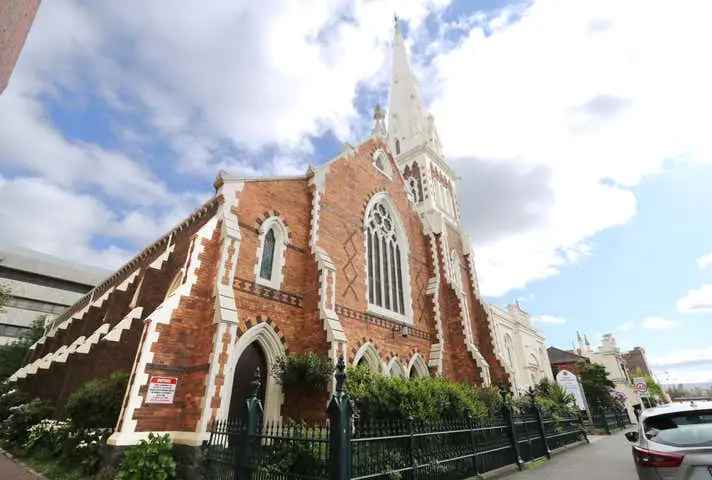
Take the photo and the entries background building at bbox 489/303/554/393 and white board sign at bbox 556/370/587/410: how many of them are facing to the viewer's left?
0

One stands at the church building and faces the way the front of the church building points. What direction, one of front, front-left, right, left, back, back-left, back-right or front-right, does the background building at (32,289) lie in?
back

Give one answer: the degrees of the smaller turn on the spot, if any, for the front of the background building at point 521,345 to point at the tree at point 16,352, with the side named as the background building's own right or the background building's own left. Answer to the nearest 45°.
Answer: approximately 135° to the background building's own right

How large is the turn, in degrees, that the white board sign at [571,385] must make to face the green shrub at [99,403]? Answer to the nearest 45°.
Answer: approximately 45° to its right

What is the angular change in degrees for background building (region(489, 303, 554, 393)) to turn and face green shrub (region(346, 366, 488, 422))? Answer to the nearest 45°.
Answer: approximately 45° to its right

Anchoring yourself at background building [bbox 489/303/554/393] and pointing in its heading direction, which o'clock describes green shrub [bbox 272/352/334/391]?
The green shrub is roughly at 2 o'clock from the background building.

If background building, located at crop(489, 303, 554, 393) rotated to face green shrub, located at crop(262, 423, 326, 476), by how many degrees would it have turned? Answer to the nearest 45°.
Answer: approximately 45° to its right

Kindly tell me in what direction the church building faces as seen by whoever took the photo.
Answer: facing the viewer and to the right of the viewer

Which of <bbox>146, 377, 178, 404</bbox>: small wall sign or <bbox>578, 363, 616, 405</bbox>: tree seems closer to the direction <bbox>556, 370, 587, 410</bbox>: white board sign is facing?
the small wall sign

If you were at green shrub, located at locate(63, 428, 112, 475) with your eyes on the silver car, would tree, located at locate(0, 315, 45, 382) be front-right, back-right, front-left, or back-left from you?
back-left

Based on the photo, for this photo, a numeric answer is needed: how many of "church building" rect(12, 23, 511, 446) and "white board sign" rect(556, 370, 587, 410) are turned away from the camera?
0

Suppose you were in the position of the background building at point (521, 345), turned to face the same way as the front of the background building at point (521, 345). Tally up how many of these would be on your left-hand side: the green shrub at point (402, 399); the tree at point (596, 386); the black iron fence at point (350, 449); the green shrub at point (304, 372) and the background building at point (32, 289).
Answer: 1
